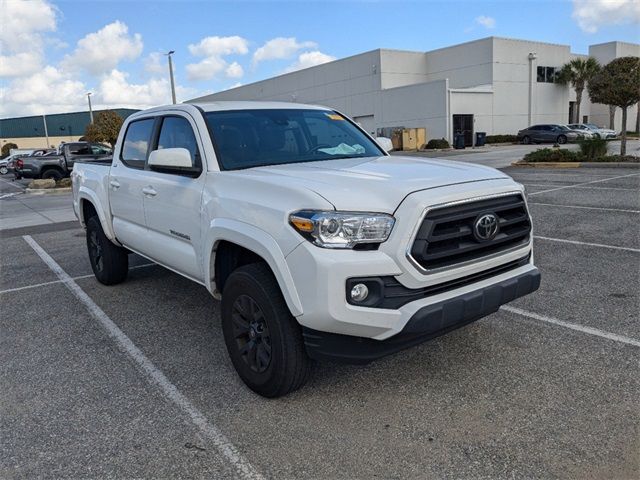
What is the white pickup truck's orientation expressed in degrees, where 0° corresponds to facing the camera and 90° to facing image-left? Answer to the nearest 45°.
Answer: approximately 315°

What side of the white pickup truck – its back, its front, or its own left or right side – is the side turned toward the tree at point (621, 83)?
left

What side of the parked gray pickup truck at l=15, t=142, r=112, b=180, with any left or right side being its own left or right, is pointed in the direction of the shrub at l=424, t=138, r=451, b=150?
front

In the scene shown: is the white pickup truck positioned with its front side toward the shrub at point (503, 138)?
no

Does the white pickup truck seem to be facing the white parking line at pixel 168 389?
no

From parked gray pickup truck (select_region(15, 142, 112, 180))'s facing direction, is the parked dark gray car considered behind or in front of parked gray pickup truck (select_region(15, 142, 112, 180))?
in front

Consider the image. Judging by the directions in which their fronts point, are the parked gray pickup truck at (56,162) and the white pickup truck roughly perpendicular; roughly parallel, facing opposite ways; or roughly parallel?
roughly perpendicular

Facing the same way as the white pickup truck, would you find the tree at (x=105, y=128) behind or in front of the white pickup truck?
behind

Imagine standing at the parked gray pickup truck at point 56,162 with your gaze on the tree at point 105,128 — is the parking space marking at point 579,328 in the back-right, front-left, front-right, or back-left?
back-right

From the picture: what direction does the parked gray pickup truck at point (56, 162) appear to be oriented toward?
to the viewer's right

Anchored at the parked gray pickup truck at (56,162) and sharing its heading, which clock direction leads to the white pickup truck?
The white pickup truck is roughly at 3 o'clock from the parked gray pickup truck.

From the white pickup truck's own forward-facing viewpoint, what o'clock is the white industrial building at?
The white industrial building is roughly at 8 o'clock from the white pickup truck.

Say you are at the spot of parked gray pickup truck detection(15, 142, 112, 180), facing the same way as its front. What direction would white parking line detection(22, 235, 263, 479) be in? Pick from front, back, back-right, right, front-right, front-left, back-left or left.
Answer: right

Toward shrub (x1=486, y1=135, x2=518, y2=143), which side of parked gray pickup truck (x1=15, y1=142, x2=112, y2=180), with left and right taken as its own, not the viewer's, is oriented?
front

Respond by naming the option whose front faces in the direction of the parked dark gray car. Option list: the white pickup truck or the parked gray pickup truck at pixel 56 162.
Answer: the parked gray pickup truck

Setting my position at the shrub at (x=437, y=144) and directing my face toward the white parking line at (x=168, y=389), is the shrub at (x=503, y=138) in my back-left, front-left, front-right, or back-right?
back-left

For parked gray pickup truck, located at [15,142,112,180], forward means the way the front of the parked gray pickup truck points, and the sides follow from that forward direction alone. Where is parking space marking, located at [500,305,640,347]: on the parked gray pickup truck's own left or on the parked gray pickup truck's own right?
on the parked gray pickup truck's own right
